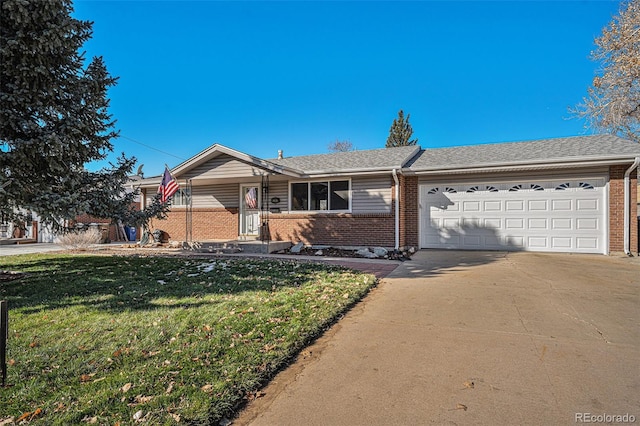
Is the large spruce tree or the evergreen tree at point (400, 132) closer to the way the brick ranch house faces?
the large spruce tree

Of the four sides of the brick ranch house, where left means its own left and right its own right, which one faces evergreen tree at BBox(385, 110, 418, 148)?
back

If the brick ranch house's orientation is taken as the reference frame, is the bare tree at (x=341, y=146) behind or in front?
behind

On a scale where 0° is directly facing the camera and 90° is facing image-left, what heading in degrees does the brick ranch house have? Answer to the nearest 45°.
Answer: approximately 0°

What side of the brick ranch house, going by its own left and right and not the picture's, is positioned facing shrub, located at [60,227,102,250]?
right

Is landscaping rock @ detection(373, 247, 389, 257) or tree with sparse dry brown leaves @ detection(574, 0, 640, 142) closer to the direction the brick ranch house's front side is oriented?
the landscaping rock

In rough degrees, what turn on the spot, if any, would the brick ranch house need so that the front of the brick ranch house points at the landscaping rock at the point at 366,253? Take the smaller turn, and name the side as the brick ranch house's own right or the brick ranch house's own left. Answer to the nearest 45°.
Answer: approximately 45° to the brick ranch house's own right
